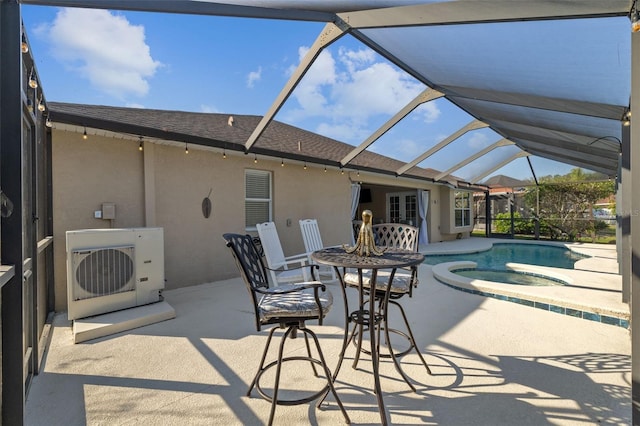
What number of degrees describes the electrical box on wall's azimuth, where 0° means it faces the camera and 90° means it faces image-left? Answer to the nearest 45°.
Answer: approximately 0°

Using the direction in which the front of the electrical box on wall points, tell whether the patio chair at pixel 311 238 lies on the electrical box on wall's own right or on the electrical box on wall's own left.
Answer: on the electrical box on wall's own left

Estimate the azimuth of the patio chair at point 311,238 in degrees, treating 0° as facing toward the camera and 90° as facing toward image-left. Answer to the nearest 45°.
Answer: approximately 315°

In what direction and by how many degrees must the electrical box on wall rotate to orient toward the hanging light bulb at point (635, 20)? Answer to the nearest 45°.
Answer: approximately 45° to its left

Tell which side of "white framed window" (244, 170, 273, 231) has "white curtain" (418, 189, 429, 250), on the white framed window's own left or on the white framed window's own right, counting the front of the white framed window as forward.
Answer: on the white framed window's own left

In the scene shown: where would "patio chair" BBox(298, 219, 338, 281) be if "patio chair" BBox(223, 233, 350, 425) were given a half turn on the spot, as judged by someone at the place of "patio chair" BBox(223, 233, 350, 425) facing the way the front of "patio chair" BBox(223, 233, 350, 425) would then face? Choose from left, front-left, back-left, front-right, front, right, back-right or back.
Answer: right

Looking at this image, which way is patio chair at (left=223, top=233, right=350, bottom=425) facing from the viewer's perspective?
to the viewer's right

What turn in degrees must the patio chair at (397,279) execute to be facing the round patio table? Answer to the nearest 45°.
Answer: approximately 45° to its left

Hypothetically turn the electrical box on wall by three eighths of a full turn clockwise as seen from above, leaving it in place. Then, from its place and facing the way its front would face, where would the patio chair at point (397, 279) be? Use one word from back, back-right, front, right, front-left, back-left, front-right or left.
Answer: back

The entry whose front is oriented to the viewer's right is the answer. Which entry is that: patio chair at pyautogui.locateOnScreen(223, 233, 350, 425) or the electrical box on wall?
the patio chair

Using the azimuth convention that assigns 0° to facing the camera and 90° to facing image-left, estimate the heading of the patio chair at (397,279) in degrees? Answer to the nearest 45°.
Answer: approximately 45°

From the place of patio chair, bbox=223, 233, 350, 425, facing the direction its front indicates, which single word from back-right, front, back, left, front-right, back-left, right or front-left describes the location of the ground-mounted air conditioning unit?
back-left

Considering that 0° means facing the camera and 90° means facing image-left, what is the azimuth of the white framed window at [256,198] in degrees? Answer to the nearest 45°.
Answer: approximately 315°
